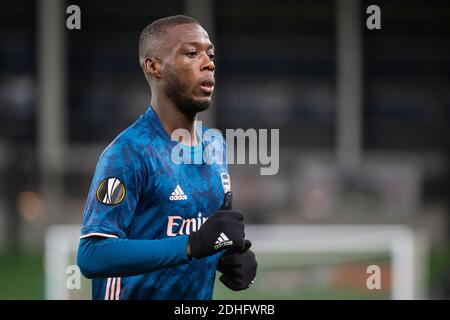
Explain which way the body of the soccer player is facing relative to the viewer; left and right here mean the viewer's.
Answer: facing the viewer and to the right of the viewer

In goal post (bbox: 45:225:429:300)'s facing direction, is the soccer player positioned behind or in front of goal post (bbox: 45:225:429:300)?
in front

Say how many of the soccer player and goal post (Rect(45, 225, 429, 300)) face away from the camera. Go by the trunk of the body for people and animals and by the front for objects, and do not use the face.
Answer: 0

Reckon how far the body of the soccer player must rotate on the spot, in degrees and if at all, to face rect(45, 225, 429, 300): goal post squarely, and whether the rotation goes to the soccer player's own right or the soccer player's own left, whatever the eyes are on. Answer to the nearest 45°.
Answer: approximately 135° to the soccer player's own left

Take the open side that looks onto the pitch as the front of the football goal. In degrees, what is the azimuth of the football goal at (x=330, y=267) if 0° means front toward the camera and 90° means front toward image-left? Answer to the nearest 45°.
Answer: approximately 0°
